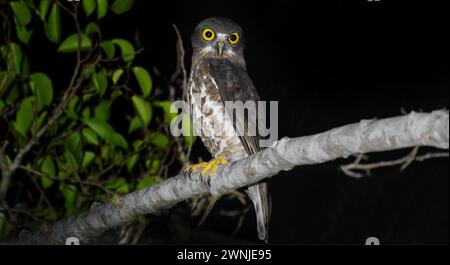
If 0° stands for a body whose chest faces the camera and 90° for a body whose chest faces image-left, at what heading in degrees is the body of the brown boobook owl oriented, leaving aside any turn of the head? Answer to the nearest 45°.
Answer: approximately 45°

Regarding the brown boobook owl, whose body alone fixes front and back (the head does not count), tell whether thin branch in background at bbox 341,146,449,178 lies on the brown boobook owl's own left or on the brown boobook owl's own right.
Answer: on the brown boobook owl's own left
